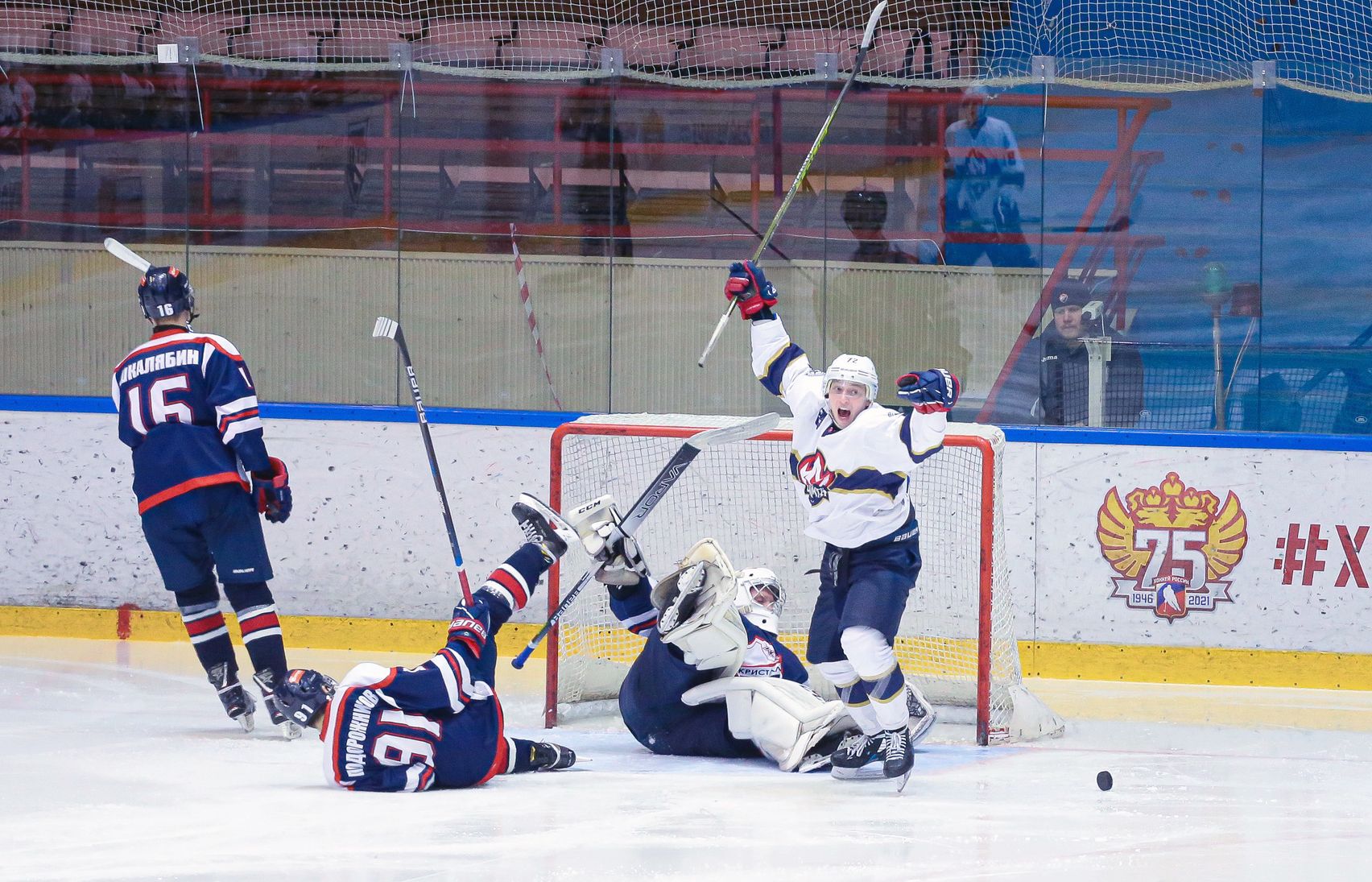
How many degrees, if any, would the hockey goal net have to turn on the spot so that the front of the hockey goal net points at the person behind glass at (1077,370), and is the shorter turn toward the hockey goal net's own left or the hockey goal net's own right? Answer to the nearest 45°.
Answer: approximately 135° to the hockey goal net's own left

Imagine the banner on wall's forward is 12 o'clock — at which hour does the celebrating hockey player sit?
The celebrating hockey player is roughly at 1 o'clock from the banner on wall.

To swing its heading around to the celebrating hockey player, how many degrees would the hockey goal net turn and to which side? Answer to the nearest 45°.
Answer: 0° — it already faces them

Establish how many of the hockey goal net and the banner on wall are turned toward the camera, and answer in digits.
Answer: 2

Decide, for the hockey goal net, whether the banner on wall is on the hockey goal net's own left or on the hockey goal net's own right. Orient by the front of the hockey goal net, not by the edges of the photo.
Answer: on the hockey goal net's own left

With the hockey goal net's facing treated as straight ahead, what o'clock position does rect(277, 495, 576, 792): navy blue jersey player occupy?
The navy blue jersey player is roughly at 1 o'clock from the hockey goal net.

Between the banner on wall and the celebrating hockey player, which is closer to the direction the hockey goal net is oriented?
the celebrating hockey player

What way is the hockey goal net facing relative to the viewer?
toward the camera

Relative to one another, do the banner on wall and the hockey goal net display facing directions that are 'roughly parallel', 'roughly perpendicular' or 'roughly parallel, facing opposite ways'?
roughly parallel

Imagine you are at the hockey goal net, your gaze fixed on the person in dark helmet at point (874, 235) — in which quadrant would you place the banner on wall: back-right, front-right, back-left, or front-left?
front-right

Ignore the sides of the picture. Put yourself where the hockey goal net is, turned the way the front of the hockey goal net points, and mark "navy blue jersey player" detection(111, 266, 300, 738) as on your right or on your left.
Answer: on your right
